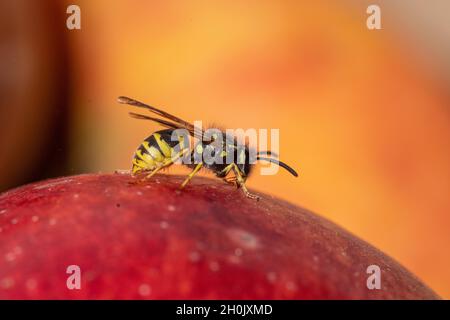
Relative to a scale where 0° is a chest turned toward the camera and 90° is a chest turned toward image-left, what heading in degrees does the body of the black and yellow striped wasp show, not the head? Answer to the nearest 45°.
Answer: approximately 270°
